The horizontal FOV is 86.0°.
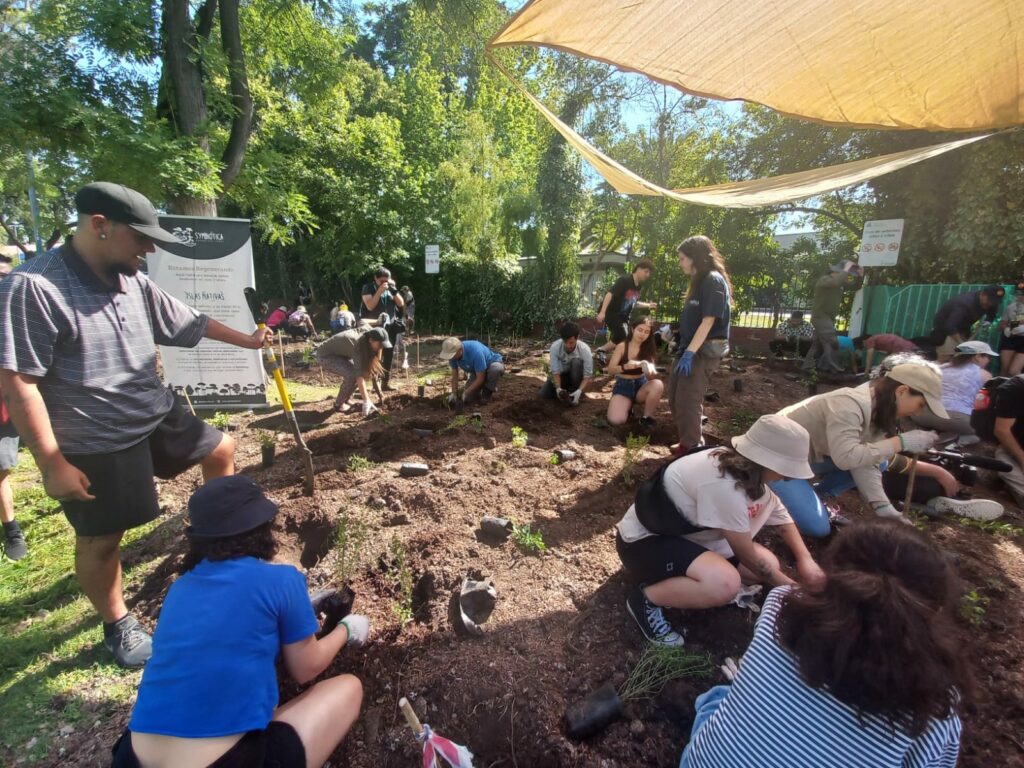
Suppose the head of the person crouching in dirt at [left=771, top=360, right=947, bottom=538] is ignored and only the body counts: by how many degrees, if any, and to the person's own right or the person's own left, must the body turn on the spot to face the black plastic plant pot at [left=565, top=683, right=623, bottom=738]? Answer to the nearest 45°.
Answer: approximately 90° to the person's own right

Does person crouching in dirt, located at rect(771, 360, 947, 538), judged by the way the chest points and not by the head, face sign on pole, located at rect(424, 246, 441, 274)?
no

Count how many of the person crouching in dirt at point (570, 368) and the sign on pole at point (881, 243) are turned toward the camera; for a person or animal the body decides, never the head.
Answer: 2

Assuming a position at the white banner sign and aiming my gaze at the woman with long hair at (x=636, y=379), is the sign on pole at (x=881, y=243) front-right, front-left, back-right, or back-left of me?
front-left

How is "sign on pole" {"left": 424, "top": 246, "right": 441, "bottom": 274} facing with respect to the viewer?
toward the camera

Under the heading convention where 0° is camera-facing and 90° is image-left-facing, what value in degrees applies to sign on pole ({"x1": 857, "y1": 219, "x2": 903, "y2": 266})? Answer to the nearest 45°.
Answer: approximately 0°

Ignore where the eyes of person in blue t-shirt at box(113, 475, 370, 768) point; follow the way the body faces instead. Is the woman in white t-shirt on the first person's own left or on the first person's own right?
on the first person's own right

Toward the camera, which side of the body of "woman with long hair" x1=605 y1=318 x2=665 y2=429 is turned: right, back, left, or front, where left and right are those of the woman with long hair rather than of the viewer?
front

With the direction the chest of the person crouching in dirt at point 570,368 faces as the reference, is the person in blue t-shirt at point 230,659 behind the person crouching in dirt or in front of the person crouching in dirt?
in front

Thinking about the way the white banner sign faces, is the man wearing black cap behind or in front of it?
in front

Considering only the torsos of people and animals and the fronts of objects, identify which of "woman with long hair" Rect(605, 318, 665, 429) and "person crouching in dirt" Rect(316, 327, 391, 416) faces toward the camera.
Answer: the woman with long hair

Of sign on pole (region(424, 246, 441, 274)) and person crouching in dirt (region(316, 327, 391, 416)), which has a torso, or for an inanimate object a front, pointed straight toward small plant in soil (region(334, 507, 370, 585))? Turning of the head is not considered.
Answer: the sign on pole

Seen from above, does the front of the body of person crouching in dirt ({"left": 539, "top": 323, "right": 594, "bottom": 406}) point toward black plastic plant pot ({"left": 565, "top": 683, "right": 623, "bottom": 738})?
yes

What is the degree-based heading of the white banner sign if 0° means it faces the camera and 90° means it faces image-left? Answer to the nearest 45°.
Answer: approximately 0°

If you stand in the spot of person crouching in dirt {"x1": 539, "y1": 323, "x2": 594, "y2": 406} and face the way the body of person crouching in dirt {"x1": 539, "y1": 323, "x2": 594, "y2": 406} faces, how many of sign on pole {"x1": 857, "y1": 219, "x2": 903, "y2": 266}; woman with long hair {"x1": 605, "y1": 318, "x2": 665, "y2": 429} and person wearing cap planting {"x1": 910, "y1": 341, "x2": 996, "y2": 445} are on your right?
0

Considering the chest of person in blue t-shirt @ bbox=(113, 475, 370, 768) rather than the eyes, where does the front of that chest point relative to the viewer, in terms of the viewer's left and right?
facing away from the viewer and to the right of the viewer
